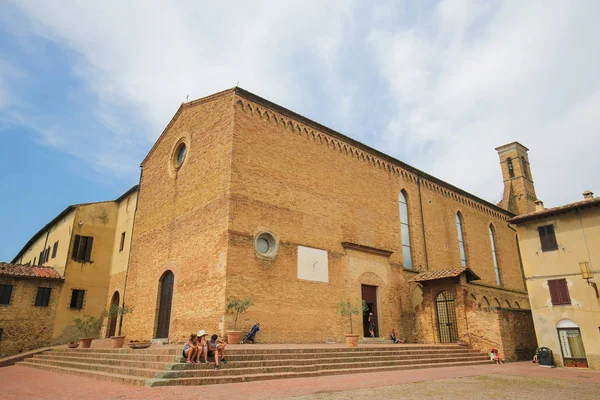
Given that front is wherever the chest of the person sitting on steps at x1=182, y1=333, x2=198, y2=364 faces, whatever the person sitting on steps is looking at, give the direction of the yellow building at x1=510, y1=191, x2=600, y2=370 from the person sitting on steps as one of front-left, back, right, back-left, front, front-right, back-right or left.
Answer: front-left

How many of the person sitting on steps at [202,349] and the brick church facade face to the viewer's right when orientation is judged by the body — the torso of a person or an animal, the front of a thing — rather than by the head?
0

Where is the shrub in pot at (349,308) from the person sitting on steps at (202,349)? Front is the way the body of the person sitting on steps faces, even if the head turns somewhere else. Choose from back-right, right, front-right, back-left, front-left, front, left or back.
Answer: back-left

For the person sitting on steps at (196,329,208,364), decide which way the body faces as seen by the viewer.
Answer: toward the camera

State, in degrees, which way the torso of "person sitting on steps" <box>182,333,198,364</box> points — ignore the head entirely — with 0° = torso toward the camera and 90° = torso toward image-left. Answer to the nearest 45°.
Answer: approximately 315°

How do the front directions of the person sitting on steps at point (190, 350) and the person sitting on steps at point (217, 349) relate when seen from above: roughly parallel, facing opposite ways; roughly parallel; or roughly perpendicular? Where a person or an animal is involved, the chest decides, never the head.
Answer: roughly parallel

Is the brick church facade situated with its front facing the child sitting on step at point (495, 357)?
no

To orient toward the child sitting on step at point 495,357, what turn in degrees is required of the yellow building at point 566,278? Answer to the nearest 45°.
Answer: approximately 45° to its right

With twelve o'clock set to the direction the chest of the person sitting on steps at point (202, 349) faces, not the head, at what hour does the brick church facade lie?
The brick church facade is roughly at 7 o'clock from the person sitting on steps.

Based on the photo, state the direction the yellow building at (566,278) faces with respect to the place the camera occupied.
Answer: facing the viewer and to the left of the viewer

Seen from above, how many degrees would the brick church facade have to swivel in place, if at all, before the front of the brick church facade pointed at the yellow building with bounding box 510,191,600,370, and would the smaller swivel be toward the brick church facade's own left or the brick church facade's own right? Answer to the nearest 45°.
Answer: approximately 135° to the brick church facade's own left

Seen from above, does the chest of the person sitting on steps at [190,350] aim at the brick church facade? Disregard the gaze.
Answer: no

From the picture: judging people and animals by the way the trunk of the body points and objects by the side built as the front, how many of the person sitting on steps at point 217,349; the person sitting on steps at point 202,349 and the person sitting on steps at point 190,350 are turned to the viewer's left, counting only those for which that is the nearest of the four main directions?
0

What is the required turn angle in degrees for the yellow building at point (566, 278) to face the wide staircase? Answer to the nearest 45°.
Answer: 0° — it already faces it

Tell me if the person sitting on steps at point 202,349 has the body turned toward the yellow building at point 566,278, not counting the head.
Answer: no

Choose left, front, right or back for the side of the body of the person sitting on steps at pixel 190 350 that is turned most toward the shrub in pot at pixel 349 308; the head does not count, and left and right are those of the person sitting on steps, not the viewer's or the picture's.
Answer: left

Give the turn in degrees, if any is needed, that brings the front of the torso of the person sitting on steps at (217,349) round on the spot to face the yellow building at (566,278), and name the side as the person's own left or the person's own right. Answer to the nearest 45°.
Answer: approximately 45° to the person's own left

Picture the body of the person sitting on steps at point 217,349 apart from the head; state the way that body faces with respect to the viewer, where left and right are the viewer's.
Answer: facing the viewer and to the right of the viewer
